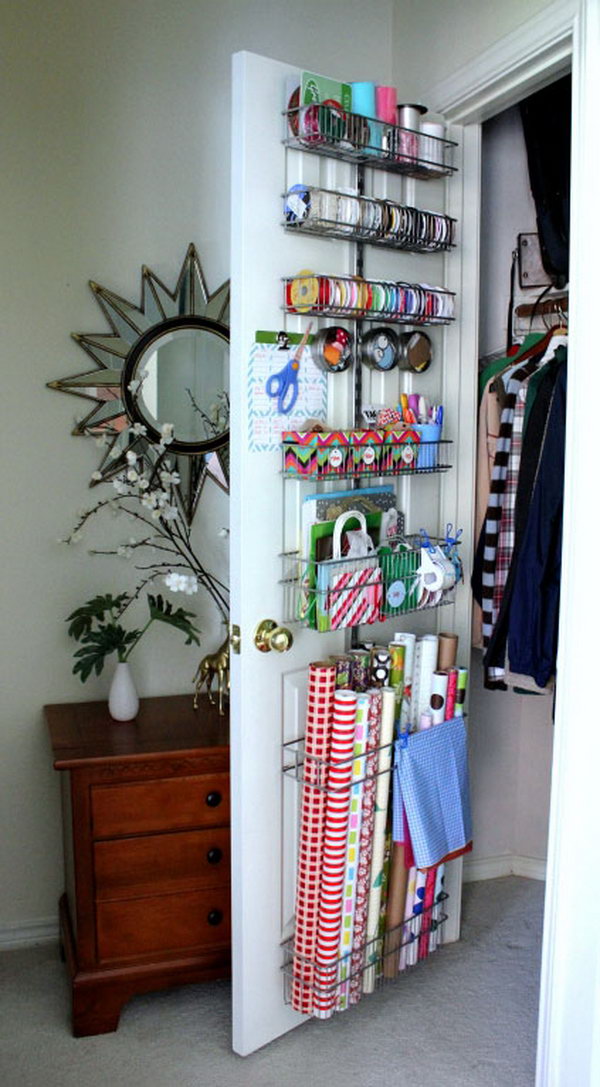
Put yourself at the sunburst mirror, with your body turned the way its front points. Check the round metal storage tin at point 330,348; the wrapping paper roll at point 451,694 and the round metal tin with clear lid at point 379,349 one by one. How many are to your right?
0

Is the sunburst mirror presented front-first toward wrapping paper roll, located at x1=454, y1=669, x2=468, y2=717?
no

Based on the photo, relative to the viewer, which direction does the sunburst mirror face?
toward the camera

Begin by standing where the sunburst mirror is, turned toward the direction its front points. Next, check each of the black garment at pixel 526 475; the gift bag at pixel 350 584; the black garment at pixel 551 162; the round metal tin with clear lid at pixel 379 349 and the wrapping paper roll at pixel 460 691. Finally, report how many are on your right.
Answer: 0

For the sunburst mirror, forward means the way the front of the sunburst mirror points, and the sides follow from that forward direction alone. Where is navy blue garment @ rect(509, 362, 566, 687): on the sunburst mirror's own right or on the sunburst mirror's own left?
on the sunburst mirror's own left

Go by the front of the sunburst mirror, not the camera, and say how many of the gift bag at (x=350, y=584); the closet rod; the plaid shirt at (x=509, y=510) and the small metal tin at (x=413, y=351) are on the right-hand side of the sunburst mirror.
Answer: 0

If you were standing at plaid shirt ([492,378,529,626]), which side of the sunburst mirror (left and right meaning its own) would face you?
left

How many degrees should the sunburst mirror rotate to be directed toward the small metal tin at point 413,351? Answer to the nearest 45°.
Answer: approximately 45° to its left

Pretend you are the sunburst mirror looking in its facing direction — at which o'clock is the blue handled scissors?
The blue handled scissors is roughly at 11 o'clock from the sunburst mirror.

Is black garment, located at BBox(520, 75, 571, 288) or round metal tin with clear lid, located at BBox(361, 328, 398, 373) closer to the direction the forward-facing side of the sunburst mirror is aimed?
the round metal tin with clear lid
